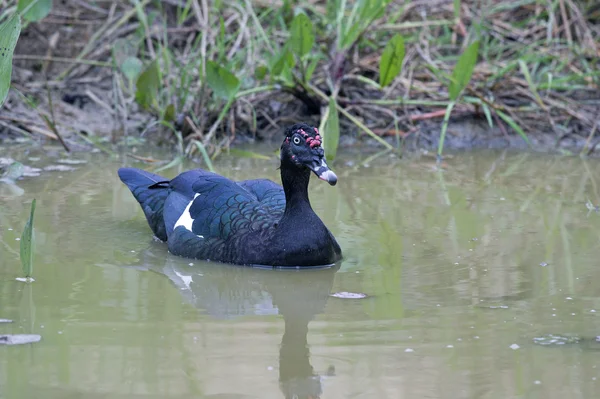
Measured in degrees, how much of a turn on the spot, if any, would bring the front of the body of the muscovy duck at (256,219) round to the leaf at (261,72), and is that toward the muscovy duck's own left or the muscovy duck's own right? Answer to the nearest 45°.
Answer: approximately 135° to the muscovy duck's own left

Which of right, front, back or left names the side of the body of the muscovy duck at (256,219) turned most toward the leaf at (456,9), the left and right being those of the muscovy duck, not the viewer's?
left

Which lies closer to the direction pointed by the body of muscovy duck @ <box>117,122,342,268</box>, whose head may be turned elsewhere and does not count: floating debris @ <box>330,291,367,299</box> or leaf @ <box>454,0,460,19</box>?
the floating debris

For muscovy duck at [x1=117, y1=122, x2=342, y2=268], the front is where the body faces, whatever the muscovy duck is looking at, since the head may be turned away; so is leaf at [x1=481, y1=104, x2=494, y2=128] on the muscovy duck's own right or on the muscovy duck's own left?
on the muscovy duck's own left

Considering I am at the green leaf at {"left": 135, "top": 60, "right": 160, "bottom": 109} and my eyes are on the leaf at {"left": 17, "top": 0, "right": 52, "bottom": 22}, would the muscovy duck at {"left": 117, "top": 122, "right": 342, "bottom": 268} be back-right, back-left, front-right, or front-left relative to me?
back-left

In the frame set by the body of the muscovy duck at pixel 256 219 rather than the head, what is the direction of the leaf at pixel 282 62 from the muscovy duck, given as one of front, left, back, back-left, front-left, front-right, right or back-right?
back-left

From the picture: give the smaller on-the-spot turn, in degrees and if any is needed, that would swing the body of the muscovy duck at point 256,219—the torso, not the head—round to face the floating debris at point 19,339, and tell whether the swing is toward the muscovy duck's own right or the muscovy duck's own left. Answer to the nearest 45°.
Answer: approximately 90° to the muscovy duck's own right

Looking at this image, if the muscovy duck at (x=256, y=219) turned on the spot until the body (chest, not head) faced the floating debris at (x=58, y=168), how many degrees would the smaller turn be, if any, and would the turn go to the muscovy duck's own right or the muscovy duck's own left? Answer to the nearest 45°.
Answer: approximately 180°

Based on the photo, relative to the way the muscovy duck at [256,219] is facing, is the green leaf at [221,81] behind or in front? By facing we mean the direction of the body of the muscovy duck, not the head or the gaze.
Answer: behind

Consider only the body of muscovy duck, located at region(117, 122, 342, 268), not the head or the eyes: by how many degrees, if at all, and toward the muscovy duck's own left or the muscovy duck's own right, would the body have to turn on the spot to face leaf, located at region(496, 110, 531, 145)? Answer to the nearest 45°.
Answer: approximately 90° to the muscovy duck's own left

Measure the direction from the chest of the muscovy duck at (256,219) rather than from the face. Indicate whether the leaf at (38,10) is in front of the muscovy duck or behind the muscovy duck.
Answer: behind

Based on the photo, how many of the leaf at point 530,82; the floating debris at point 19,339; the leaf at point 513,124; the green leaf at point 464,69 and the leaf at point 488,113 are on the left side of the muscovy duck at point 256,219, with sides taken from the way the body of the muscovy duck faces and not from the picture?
4

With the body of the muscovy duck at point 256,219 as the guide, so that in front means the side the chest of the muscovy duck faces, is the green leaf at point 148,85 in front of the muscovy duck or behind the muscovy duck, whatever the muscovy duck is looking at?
behind
